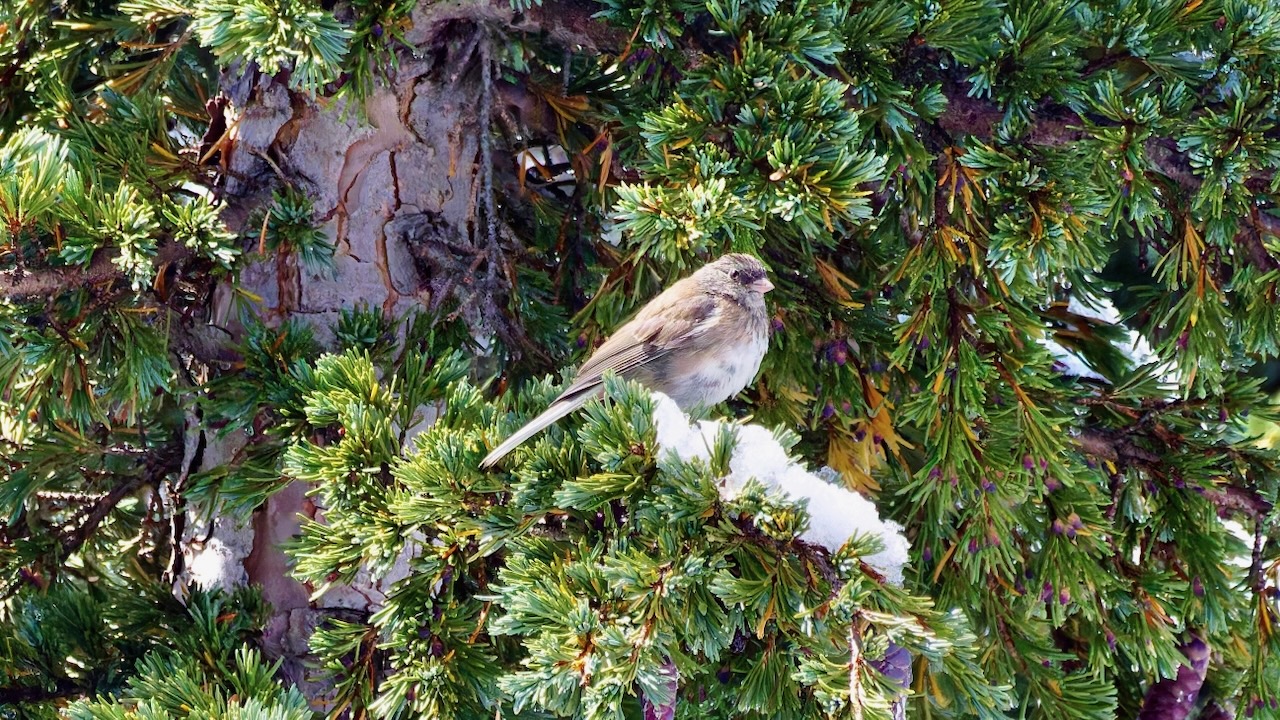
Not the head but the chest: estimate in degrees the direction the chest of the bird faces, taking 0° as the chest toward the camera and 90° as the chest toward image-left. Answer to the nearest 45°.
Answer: approximately 270°
